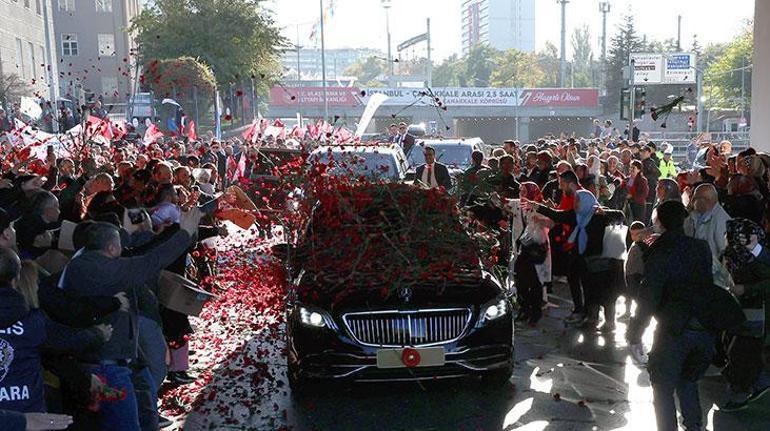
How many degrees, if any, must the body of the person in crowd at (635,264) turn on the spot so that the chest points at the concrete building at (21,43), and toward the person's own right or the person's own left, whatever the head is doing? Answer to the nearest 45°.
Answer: approximately 45° to the person's own right

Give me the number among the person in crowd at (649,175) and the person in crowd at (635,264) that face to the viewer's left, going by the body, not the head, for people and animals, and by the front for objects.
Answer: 2

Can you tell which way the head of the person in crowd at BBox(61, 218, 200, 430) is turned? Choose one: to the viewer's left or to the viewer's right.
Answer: to the viewer's right

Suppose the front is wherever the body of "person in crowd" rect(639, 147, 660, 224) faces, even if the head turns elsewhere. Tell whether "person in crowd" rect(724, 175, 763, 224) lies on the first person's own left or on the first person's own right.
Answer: on the first person's own left

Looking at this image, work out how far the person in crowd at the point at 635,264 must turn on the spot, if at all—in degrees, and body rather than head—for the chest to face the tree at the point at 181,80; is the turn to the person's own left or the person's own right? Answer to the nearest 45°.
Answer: approximately 45° to the person's own right

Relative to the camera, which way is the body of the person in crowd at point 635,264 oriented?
to the viewer's left

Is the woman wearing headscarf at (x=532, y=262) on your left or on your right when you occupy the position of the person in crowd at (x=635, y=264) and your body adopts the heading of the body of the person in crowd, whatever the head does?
on your right

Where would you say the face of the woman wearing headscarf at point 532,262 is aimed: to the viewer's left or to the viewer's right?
to the viewer's left

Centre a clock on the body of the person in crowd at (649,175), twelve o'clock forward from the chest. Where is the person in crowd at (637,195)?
the person in crowd at (637,195) is roughly at 9 o'clock from the person in crowd at (649,175).

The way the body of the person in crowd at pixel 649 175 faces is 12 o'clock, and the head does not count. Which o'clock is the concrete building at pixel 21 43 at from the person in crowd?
The concrete building is roughly at 1 o'clock from the person in crowd.

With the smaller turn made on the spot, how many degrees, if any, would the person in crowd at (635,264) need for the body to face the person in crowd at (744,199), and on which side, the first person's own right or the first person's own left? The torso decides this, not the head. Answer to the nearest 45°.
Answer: approximately 135° to the first person's own right

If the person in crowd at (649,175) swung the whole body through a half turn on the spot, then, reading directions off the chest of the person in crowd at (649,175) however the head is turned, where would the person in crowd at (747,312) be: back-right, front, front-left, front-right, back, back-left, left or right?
right

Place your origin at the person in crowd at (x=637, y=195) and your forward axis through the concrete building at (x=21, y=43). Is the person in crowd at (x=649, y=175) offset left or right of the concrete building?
right

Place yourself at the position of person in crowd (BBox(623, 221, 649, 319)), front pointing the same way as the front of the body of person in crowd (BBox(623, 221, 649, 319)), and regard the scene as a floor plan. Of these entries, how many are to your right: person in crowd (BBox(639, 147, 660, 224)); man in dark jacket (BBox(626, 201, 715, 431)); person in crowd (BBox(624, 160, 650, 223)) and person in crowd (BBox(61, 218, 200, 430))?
2

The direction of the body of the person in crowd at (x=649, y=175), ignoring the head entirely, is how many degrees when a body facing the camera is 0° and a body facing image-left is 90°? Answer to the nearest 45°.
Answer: approximately 90°
